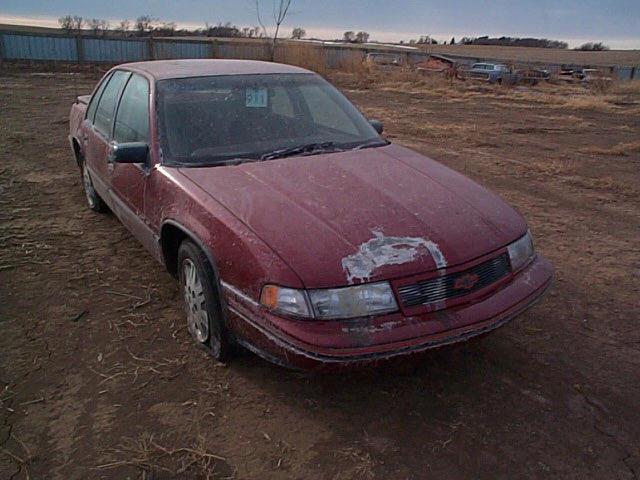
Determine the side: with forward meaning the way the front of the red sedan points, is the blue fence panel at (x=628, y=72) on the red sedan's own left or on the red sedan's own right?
on the red sedan's own left

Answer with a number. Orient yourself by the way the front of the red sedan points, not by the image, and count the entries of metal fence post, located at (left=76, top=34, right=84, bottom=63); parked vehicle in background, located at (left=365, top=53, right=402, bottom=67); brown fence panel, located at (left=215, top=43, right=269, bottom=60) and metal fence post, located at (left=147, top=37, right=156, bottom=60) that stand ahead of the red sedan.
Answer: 0

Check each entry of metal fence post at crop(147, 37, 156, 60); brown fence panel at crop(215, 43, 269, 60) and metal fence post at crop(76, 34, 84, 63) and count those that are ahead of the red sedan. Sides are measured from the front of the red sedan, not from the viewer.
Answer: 0

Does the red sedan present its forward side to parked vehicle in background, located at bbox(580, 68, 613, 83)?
no

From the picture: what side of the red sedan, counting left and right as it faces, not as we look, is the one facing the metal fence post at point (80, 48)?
back

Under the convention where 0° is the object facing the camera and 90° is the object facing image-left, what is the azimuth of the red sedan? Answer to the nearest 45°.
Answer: approximately 315°

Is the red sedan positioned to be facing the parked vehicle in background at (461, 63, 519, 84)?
no

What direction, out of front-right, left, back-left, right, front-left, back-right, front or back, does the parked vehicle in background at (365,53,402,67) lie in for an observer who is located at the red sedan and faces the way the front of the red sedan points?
back-left

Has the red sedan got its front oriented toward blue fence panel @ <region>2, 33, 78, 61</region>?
no

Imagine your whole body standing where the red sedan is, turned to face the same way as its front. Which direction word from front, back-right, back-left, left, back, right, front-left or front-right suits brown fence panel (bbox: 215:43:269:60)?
back-left

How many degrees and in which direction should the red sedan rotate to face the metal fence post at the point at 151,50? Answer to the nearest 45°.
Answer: approximately 135° to its left

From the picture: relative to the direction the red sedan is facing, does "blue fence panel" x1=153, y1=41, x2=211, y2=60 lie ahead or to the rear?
to the rear

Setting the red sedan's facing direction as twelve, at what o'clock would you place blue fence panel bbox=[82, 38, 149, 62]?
The blue fence panel is roughly at 7 o'clock from the red sedan.
